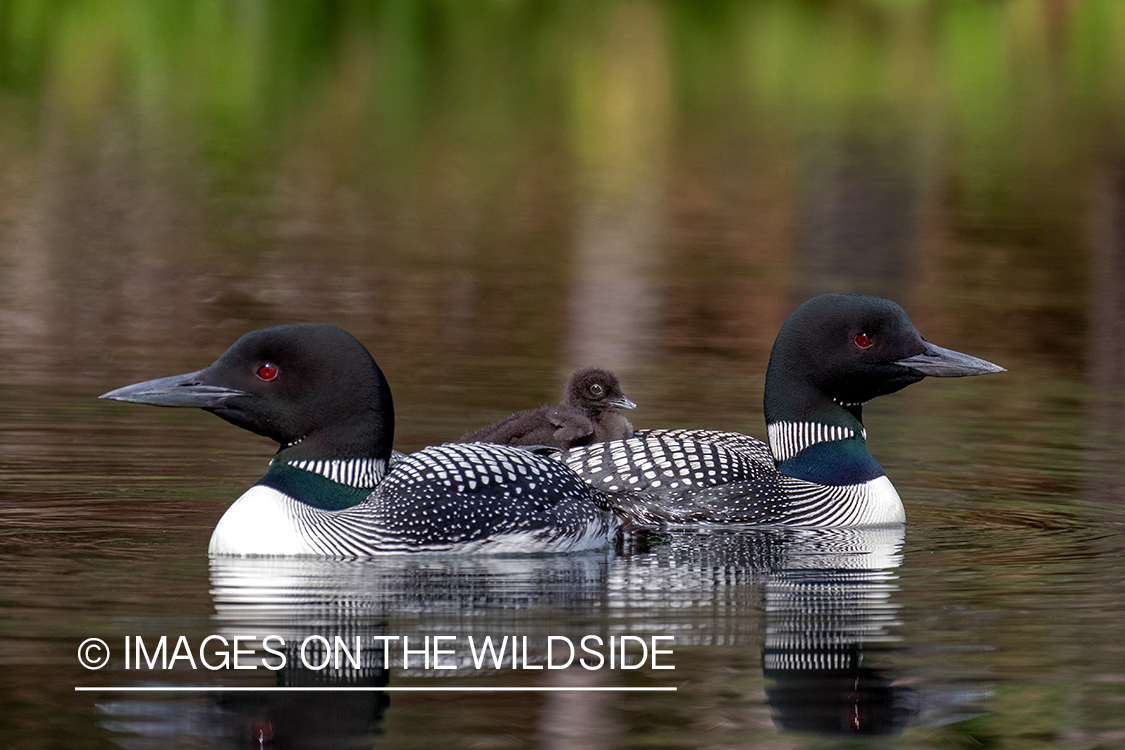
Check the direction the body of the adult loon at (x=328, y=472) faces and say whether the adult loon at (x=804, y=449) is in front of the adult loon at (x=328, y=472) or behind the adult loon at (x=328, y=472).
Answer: behind

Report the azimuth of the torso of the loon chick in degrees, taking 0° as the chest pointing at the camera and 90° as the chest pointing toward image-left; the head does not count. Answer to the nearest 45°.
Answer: approximately 270°

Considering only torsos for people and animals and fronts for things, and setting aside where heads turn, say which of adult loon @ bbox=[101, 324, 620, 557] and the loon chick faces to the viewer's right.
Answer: the loon chick

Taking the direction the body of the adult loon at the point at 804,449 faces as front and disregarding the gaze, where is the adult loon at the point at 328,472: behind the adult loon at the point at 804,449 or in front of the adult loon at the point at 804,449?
behind

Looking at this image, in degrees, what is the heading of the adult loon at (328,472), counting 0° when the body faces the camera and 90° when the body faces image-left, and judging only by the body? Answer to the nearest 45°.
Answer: approximately 90°

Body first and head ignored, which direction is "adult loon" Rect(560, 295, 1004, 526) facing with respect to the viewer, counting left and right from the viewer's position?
facing to the right of the viewer

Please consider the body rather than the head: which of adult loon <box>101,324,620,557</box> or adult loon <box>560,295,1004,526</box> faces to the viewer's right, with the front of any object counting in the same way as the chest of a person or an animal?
adult loon <box>560,295,1004,526</box>

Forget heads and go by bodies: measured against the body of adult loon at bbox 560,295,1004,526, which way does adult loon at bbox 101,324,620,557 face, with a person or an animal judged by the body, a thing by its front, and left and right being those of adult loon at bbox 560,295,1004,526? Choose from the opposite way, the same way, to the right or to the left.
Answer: the opposite way
